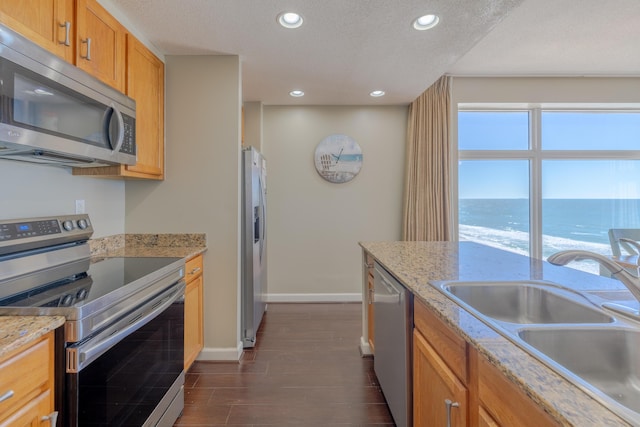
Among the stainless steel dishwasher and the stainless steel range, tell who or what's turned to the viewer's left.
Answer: the stainless steel dishwasher

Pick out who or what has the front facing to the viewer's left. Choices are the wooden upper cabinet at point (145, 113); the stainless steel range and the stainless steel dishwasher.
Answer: the stainless steel dishwasher

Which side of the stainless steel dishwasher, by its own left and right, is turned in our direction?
left

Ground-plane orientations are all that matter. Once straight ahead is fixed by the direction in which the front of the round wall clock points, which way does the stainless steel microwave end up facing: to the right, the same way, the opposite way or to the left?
to the left

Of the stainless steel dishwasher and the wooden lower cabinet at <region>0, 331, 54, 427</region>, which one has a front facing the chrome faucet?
the wooden lower cabinet

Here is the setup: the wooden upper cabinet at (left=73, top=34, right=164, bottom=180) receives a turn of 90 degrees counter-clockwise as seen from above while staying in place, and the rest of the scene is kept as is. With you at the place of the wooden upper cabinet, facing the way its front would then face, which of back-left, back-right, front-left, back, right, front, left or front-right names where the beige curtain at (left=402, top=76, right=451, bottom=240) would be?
front-right

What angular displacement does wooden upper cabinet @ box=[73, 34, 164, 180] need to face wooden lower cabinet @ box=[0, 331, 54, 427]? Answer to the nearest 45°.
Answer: approximately 45° to its right

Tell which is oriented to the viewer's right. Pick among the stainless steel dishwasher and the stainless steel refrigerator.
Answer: the stainless steel refrigerator

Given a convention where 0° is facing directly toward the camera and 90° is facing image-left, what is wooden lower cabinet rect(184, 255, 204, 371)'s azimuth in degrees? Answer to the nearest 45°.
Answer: approximately 270°

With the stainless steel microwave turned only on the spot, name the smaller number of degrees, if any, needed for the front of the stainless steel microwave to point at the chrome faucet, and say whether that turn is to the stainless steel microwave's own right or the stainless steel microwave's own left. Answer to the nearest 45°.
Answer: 0° — it already faces it

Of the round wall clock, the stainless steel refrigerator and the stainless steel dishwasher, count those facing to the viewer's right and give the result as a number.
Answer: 1

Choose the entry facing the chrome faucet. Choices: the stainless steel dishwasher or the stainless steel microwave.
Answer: the stainless steel microwave

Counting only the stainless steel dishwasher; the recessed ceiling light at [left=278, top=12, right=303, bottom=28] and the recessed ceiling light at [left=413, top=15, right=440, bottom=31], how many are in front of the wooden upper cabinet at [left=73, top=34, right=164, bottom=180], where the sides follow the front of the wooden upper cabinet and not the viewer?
3
